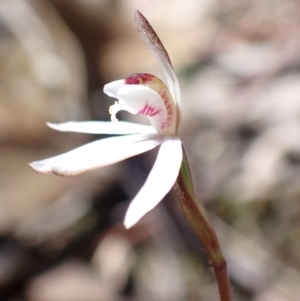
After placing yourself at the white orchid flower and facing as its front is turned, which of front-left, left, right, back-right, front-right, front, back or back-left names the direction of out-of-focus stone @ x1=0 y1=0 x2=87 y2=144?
right

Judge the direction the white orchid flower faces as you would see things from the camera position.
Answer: facing to the left of the viewer
